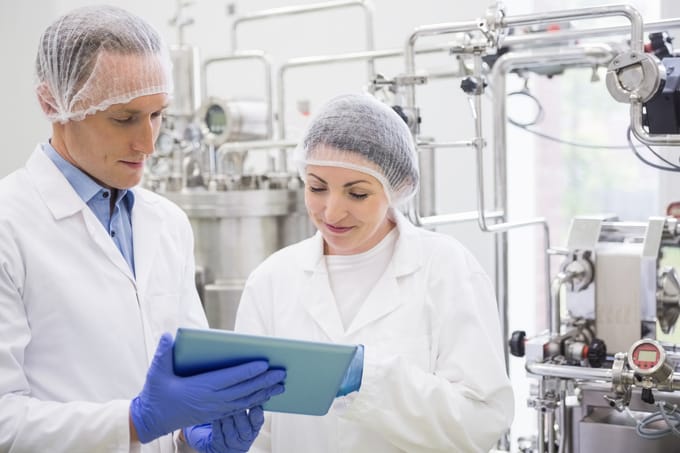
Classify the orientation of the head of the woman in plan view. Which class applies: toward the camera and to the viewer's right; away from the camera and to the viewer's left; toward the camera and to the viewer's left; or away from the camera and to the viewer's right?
toward the camera and to the viewer's left

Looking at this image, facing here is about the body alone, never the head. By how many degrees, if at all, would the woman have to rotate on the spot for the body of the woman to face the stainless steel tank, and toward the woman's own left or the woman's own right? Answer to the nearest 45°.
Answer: approximately 135° to the woman's own right

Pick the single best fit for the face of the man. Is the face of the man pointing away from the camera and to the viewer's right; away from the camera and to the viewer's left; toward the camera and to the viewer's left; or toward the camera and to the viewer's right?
toward the camera and to the viewer's right

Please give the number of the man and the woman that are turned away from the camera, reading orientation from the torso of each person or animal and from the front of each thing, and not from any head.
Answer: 0

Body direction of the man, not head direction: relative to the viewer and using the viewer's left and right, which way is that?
facing the viewer and to the right of the viewer

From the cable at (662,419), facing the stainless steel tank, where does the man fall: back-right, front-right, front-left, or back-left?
front-left

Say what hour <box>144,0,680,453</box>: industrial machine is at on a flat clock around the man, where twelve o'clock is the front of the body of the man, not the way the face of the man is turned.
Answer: The industrial machine is roughly at 10 o'clock from the man.

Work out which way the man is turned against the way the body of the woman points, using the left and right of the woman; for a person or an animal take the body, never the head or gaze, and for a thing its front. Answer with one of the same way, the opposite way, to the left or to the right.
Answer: to the left

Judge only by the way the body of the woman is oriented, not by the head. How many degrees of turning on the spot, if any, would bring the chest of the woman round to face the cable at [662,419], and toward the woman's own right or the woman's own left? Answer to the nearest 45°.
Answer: approximately 135° to the woman's own left

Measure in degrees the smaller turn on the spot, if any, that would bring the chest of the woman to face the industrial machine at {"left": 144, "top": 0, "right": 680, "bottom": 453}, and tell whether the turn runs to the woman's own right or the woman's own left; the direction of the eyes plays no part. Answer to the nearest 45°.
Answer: approximately 180°
